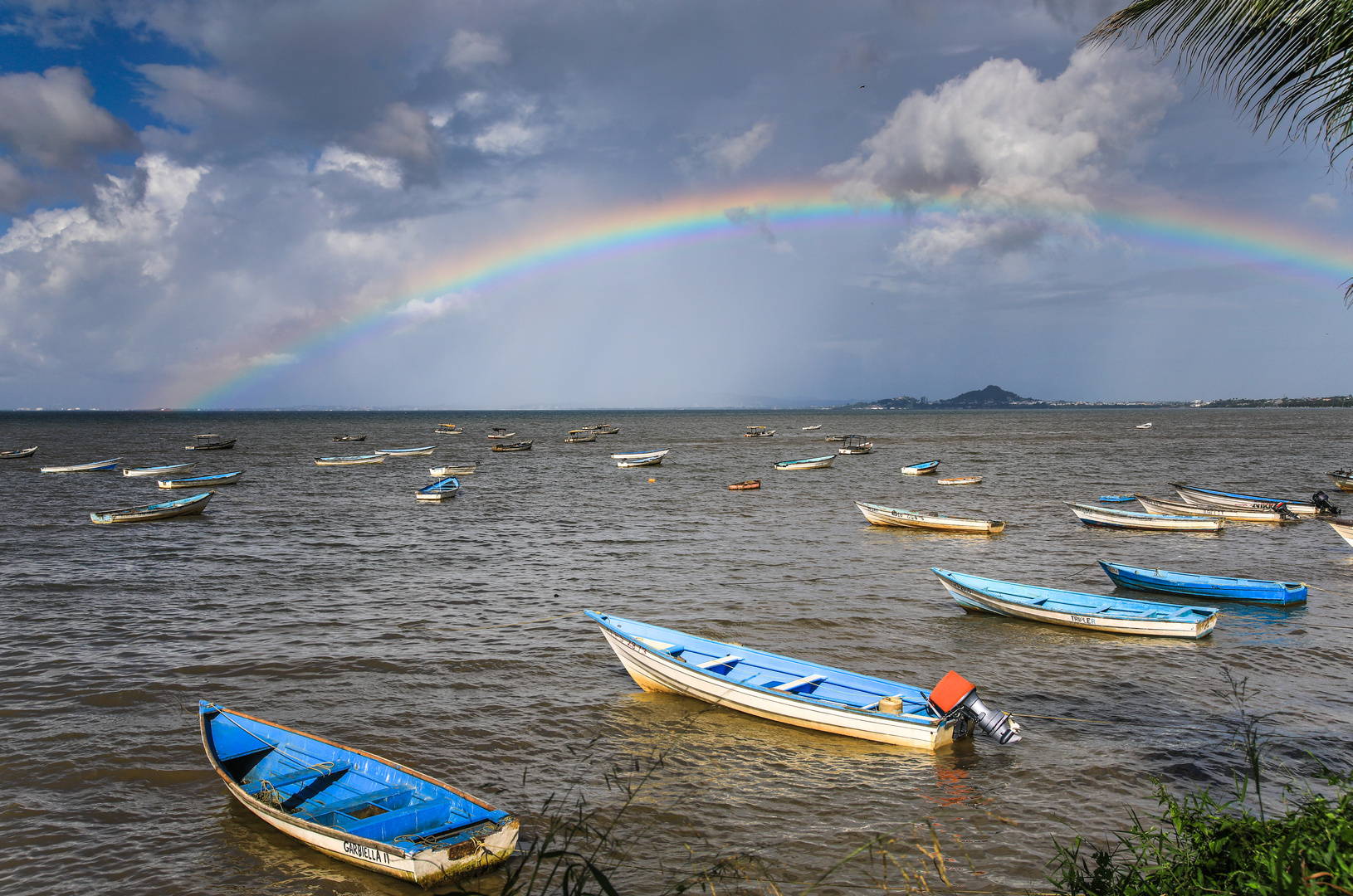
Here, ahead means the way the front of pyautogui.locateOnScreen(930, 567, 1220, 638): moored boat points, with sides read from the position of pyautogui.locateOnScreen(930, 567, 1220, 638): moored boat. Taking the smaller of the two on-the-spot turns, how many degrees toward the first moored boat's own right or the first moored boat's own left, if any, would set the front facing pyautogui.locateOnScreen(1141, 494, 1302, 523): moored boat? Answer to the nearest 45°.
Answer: approximately 45° to the first moored boat's own right

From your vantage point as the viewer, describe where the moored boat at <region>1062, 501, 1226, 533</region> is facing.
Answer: facing to the left of the viewer

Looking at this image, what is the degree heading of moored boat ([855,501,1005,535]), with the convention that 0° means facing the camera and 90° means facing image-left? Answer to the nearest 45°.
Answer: approximately 135°

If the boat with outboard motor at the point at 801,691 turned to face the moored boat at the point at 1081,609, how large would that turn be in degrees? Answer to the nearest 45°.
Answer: approximately 90° to its right

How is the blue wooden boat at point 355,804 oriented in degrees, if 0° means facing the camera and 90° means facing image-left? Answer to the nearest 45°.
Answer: approximately 135°

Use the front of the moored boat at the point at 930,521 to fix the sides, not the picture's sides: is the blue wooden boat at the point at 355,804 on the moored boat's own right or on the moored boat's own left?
on the moored boat's own left

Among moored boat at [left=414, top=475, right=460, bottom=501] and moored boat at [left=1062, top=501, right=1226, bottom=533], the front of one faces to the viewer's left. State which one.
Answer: moored boat at [left=1062, top=501, right=1226, bottom=533]

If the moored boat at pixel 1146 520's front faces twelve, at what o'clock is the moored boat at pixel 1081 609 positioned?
the moored boat at pixel 1081 609 is roughly at 9 o'clock from the moored boat at pixel 1146 520.

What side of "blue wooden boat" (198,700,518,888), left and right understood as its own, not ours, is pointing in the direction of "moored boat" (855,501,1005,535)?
right

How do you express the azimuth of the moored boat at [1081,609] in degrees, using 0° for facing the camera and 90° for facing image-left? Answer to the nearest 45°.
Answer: approximately 135°

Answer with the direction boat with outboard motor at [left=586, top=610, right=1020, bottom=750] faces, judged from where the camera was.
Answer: facing away from the viewer and to the left of the viewer

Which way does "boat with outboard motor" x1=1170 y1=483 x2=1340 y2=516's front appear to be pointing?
to the viewer's left

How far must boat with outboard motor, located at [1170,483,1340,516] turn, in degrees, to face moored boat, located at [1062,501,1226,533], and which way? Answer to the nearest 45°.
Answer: approximately 45° to its left

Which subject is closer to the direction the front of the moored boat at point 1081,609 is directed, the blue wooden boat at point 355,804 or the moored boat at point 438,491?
the moored boat
